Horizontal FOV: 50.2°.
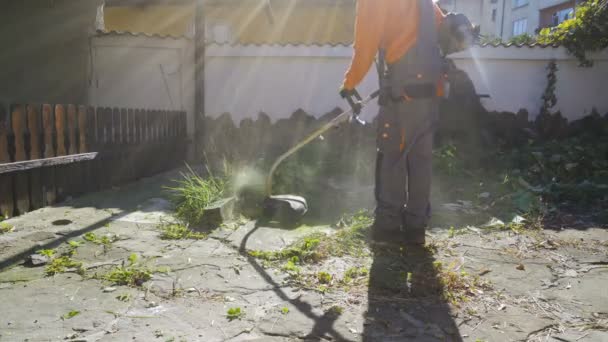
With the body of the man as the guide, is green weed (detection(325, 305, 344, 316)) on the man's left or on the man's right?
on the man's left

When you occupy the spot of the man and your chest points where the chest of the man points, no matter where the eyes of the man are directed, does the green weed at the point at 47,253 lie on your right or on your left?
on your left

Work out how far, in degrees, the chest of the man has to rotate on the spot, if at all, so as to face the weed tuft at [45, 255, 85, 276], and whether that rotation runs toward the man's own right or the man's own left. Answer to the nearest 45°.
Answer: approximately 90° to the man's own left

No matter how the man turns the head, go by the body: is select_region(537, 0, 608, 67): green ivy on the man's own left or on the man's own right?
on the man's own right

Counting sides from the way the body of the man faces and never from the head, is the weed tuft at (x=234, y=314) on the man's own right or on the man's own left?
on the man's own left

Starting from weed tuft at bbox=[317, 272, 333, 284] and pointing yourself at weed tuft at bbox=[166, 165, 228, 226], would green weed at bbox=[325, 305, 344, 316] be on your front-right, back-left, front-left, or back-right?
back-left

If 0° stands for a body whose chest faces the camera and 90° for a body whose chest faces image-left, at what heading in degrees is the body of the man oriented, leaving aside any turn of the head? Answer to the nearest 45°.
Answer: approximately 135°

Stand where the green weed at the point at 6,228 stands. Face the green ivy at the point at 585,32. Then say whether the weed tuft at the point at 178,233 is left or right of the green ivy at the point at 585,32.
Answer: right

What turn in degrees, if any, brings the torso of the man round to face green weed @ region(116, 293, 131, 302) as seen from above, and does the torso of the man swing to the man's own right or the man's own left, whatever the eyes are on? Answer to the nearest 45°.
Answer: approximately 90° to the man's own left
